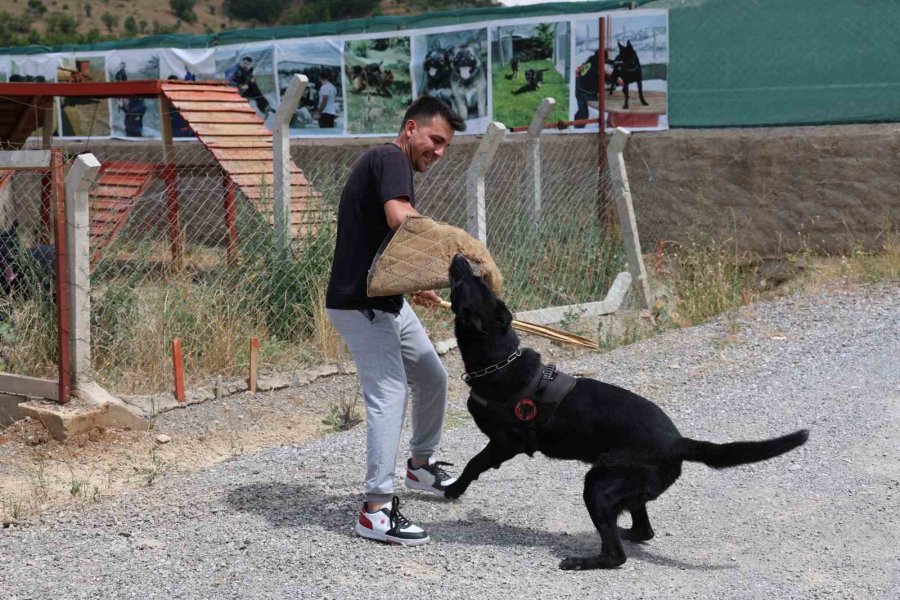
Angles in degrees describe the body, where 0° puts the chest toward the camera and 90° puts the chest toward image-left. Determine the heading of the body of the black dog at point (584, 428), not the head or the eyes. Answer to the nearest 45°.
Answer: approximately 90°

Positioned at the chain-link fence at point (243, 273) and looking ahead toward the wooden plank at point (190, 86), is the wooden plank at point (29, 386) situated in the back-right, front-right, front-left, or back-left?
back-left

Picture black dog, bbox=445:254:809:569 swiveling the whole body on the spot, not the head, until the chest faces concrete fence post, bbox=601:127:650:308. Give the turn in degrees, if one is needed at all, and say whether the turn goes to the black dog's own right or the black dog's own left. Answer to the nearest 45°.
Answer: approximately 90° to the black dog's own right

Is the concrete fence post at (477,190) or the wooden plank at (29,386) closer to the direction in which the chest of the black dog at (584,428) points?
the wooden plank

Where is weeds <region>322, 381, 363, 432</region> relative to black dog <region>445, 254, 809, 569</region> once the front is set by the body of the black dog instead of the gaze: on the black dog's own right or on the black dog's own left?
on the black dog's own right

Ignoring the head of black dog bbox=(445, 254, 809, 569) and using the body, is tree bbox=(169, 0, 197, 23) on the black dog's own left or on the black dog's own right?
on the black dog's own right

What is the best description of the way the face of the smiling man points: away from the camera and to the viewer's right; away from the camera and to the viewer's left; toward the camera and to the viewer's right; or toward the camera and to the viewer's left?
toward the camera and to the viewer's right

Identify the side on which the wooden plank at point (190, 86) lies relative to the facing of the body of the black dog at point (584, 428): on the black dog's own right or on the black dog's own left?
on the black dog's own right
